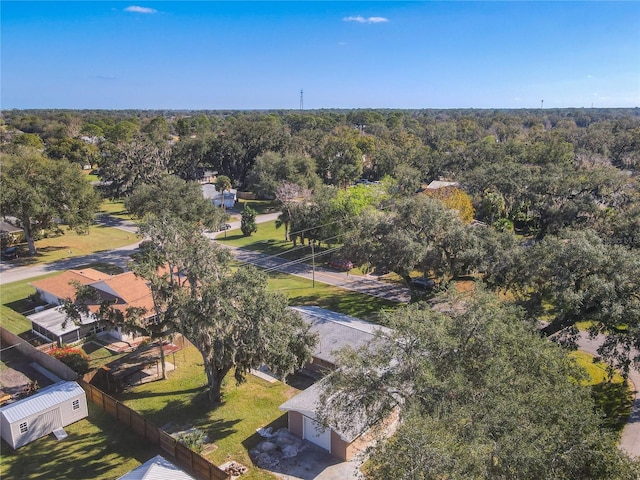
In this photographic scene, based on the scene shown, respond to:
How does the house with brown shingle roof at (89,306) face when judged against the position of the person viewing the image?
facing away from the viewer and to the right of the viewer

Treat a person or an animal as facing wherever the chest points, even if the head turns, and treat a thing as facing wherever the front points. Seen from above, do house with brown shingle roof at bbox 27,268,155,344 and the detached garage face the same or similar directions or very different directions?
very different directions

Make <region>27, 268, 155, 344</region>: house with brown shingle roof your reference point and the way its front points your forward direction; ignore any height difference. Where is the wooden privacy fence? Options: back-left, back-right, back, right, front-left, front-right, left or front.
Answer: back-right

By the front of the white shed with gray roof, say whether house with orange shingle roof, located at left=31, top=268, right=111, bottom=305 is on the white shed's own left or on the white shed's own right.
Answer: on the white shed's own left

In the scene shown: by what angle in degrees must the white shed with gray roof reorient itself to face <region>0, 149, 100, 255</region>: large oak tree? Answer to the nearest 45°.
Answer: approximately 135° to its left

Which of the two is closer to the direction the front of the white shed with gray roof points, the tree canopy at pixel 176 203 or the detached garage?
the detached garage

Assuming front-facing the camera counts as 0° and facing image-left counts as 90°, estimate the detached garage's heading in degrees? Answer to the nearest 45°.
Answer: approximately 45°

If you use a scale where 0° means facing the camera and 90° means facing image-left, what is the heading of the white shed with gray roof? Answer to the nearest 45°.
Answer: approximately 315°
